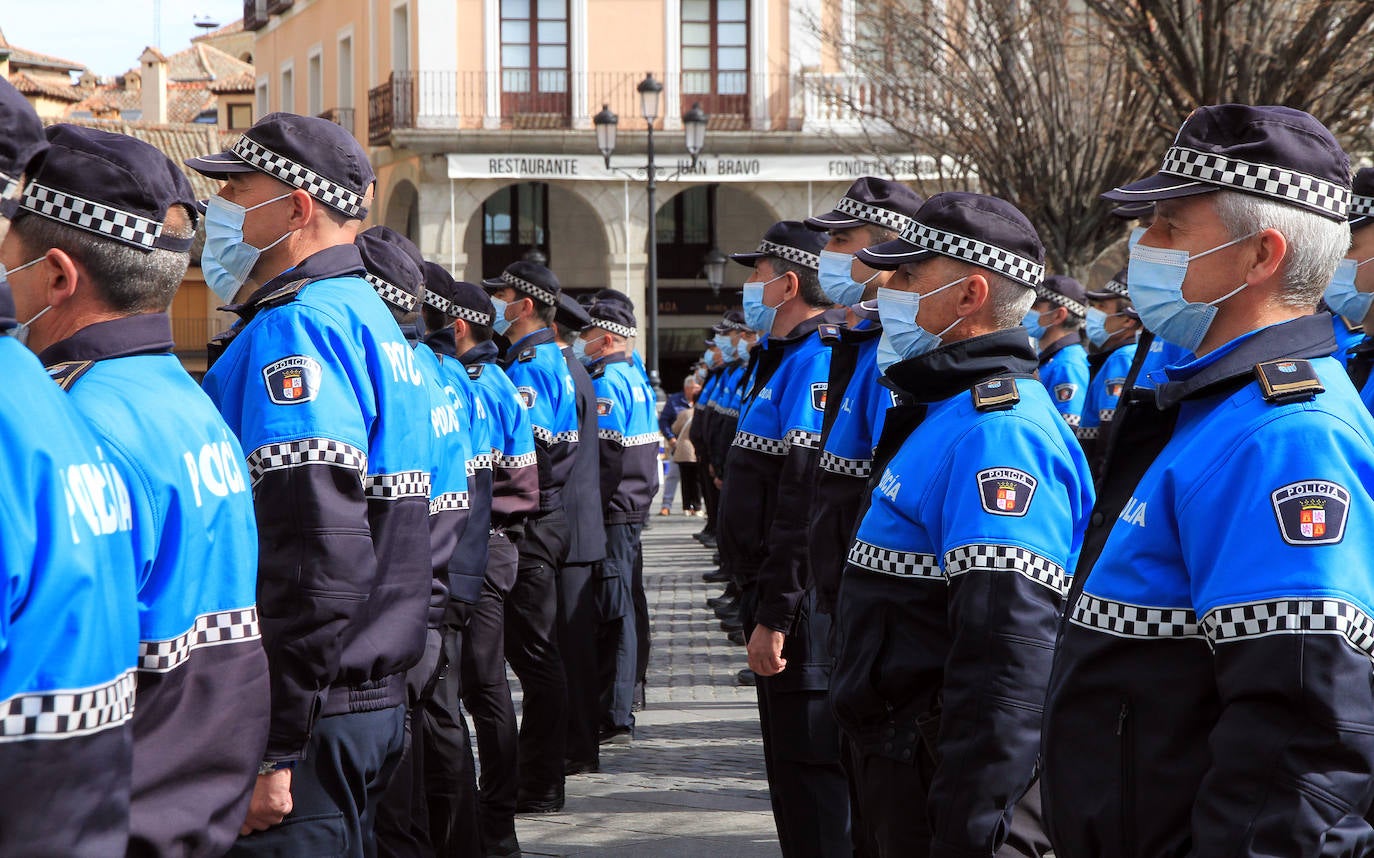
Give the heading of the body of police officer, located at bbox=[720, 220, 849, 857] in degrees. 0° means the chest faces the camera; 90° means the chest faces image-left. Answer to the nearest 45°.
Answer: approximately 90°

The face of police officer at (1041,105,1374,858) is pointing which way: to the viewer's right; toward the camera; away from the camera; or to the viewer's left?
to the viewer's left

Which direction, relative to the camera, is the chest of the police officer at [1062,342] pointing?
to the viewer's left

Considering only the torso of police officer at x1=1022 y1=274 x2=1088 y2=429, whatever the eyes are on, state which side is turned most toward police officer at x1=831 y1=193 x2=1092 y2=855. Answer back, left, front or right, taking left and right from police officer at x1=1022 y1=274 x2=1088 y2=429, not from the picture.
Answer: left

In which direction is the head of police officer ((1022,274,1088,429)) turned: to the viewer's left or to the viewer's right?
to the viewer's left
